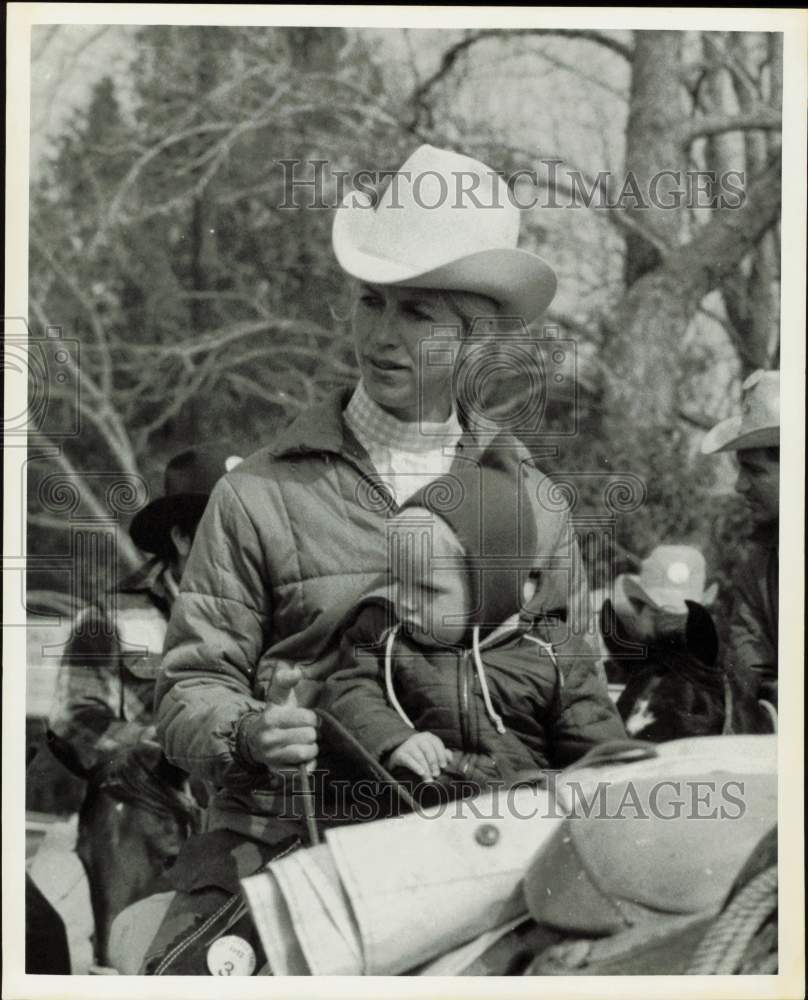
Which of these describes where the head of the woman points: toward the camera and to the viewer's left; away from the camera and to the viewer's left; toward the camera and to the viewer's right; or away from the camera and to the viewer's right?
toward the camera and to the viewer's left

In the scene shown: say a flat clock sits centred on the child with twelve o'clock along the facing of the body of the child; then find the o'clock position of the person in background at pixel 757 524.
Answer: The person in background is roughly at 7 o'clock from the child.

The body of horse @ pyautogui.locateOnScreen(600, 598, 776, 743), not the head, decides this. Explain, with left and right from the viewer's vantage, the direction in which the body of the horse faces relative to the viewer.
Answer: facing the viewer and to the left of the viewer

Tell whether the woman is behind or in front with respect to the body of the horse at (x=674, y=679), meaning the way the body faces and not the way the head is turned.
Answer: in front

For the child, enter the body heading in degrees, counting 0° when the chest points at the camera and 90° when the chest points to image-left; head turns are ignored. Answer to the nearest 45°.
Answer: approximately 45°

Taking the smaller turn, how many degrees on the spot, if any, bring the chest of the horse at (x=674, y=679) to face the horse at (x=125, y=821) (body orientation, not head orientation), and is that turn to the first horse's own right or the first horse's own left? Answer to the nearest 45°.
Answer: approximately 45° to the first horse's own right

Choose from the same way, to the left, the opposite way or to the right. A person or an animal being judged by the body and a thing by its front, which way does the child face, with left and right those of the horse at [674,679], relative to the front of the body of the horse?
the same way

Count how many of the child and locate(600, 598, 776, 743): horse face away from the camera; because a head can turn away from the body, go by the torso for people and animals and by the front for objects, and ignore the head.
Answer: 0

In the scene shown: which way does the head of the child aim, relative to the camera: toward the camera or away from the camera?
toward the camera

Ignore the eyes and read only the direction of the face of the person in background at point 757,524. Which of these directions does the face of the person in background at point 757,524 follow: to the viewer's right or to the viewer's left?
to the viewer's left
